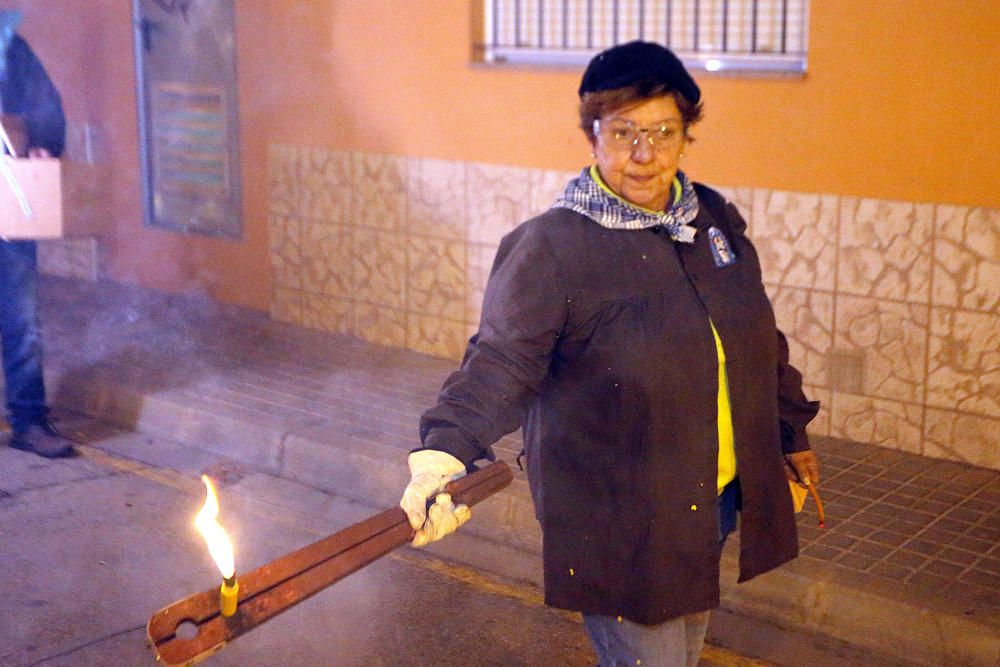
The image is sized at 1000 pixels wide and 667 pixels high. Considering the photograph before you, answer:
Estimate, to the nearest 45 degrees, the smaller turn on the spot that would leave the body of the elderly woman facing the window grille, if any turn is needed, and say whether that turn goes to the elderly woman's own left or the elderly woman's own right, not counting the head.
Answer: approximately 135° to the elderly woman's own left

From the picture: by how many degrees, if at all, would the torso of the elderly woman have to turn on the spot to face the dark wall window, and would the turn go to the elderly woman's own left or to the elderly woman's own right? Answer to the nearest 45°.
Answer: approximately 180°

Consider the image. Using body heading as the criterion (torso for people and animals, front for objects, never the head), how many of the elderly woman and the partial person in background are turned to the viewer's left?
0

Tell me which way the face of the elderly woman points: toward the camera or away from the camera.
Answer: toward the camera

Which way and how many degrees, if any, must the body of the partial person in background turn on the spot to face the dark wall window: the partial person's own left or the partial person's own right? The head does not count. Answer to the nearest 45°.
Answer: approximately 90° to the partial person's own left

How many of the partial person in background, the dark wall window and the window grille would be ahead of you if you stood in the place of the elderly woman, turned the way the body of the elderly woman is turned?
0

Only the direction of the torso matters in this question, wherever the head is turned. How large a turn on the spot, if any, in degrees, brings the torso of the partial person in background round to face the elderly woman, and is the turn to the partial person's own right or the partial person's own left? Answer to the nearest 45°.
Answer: approximately 45° to the partial person's own right

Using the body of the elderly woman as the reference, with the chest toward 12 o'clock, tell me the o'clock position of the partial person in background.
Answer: The partial person in background is roughly at 6 o'clock from the elderly woman.

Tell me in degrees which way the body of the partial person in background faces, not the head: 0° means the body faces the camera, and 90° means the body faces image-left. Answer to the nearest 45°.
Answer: approximately 315°

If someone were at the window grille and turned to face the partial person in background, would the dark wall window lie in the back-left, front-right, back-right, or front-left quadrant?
front-right

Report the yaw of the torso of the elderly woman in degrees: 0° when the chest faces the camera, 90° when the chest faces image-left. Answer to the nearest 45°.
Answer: approximately 315°
